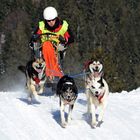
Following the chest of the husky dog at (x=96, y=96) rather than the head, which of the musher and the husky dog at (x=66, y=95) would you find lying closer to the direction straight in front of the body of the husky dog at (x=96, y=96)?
the husky dog

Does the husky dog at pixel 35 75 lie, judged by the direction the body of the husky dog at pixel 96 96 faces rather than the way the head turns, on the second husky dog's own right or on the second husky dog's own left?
on the second husky dog's own right

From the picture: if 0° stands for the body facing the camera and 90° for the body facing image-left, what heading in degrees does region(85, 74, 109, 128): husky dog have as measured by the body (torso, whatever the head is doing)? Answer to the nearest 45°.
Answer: approximately 0°

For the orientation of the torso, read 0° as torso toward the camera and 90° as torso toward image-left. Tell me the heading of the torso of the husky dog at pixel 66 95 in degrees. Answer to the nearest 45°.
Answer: approximately 0°
